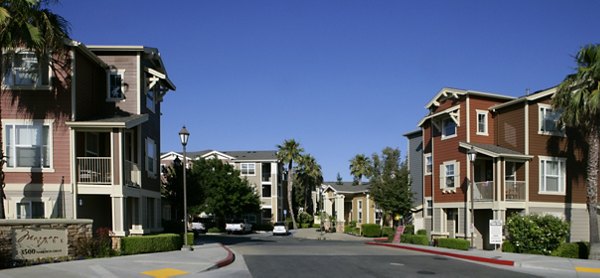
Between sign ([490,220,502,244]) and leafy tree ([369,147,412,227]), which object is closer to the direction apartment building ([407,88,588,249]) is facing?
the sign

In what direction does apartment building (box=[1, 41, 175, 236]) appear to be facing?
toward the camera

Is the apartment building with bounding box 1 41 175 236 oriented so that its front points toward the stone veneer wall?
yes

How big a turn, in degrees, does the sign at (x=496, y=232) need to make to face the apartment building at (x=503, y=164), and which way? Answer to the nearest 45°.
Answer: approximately 180°

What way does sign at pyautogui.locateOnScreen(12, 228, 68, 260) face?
toward the camera

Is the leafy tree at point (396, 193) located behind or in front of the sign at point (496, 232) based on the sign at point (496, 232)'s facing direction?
behind

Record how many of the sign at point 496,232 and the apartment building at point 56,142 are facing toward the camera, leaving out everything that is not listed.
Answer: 2

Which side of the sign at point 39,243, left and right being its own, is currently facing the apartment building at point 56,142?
back
